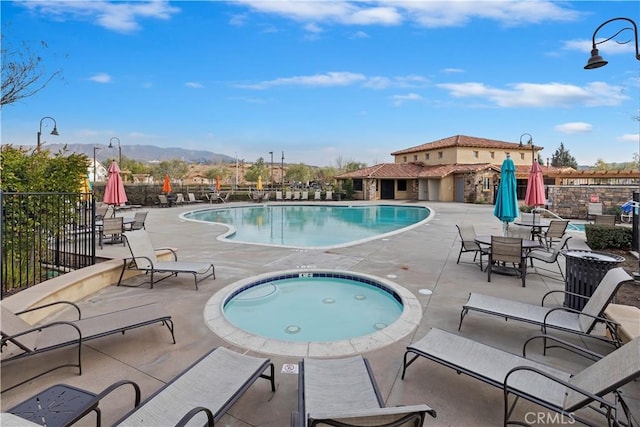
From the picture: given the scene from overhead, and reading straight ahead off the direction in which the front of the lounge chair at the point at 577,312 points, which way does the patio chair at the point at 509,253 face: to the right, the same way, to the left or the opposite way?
to the right

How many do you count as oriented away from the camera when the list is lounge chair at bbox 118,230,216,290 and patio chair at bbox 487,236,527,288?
1

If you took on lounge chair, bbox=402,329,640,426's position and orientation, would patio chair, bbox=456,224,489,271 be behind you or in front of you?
in front

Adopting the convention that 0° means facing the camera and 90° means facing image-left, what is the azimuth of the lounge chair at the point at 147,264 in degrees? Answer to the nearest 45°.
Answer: approximately 315°

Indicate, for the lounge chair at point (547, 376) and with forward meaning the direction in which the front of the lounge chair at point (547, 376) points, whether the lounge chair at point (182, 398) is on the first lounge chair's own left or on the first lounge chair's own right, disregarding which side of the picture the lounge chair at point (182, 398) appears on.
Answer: on the first lounge chair's own left

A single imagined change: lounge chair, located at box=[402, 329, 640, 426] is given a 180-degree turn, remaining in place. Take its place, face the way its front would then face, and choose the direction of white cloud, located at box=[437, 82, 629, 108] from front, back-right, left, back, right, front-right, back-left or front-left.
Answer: back-left

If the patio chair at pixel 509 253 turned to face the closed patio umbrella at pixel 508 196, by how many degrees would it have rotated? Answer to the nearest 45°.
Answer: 0° — it already faces it

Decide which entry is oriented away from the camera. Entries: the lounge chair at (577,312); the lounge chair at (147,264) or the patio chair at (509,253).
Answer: the patio chair

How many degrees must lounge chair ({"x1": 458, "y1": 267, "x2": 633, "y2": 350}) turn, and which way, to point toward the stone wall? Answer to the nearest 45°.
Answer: approximately 90° to its right

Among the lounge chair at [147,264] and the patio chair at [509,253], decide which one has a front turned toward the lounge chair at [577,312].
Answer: the lounge chair at [147,264]

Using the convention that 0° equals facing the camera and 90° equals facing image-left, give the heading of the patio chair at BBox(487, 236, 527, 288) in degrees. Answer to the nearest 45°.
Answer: approximately 180°

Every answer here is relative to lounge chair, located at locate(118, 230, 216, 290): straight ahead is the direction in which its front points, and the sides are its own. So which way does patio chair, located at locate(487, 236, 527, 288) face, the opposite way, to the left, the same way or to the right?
to the left

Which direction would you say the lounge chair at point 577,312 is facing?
to the viewer's left

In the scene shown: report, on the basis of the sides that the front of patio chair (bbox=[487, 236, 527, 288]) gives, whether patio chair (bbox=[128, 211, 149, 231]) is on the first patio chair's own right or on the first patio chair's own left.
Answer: on the first patio chair's own left
